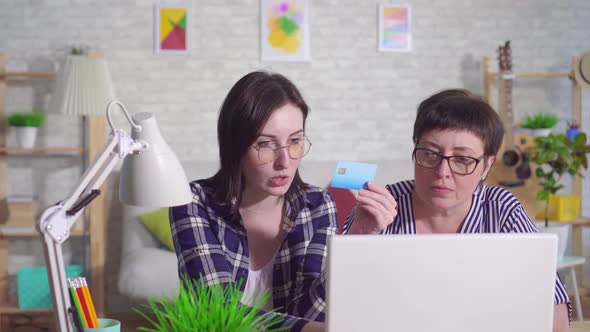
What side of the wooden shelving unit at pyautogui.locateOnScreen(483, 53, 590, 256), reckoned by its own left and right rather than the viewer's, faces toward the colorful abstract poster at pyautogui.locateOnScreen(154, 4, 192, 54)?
right

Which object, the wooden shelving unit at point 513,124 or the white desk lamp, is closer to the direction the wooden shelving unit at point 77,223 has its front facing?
the white desk lamp

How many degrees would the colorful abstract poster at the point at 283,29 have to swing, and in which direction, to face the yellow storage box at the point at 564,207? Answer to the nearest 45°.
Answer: approximately 90° to its left

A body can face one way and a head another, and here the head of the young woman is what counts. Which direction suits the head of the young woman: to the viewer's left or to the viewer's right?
to the viewer's right

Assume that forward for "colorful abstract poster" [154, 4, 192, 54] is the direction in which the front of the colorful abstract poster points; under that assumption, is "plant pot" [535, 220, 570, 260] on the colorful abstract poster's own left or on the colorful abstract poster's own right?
on the colorful abstract poster's own left

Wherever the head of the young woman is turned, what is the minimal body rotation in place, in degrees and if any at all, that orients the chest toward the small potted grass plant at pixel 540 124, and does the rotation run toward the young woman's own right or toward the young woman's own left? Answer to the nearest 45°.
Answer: approximately 90° to the young woman's own left

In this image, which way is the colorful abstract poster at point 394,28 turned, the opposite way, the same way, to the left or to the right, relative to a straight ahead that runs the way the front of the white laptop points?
the opposite way

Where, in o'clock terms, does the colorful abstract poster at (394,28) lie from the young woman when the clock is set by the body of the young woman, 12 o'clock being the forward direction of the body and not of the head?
The colorful abstract poster is roughly at 8 o'clock from the young woman.

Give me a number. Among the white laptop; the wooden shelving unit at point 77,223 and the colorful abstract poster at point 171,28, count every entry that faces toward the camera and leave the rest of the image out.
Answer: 2

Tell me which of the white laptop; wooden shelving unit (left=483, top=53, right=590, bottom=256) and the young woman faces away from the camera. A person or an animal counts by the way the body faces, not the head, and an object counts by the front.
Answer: the white laptop
